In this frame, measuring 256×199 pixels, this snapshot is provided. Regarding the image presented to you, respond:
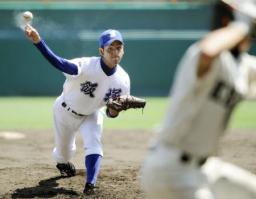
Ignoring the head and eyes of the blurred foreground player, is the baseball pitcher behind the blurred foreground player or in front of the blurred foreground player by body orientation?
behind

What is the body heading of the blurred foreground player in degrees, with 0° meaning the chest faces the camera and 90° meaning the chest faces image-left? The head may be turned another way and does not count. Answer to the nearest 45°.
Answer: approximately 315°
